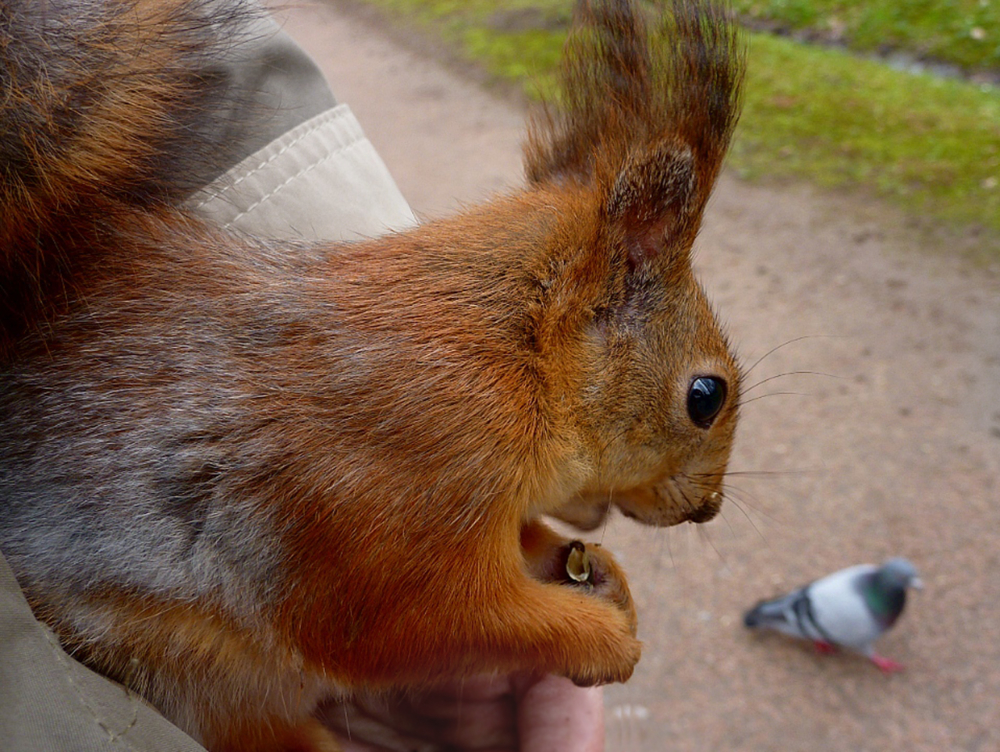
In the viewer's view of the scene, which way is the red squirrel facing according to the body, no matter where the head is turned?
to the viewer's right

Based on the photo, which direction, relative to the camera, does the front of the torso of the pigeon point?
to the viewer's right
